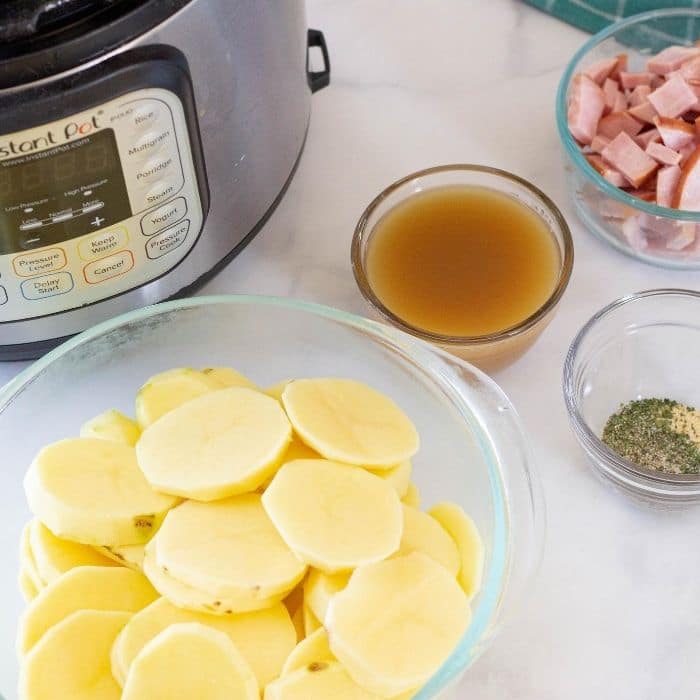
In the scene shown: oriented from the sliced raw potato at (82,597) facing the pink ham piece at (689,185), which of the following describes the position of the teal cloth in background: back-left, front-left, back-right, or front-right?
front-left

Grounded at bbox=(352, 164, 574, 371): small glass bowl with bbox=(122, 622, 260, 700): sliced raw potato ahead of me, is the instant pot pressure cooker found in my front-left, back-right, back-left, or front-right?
front-right

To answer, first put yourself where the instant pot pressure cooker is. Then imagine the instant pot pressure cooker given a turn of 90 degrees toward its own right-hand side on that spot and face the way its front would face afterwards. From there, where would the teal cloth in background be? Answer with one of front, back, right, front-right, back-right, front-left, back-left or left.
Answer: back-right

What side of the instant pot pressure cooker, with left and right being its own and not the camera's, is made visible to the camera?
front

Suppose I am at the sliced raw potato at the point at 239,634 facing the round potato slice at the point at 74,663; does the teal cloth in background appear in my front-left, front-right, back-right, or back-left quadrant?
back-right
